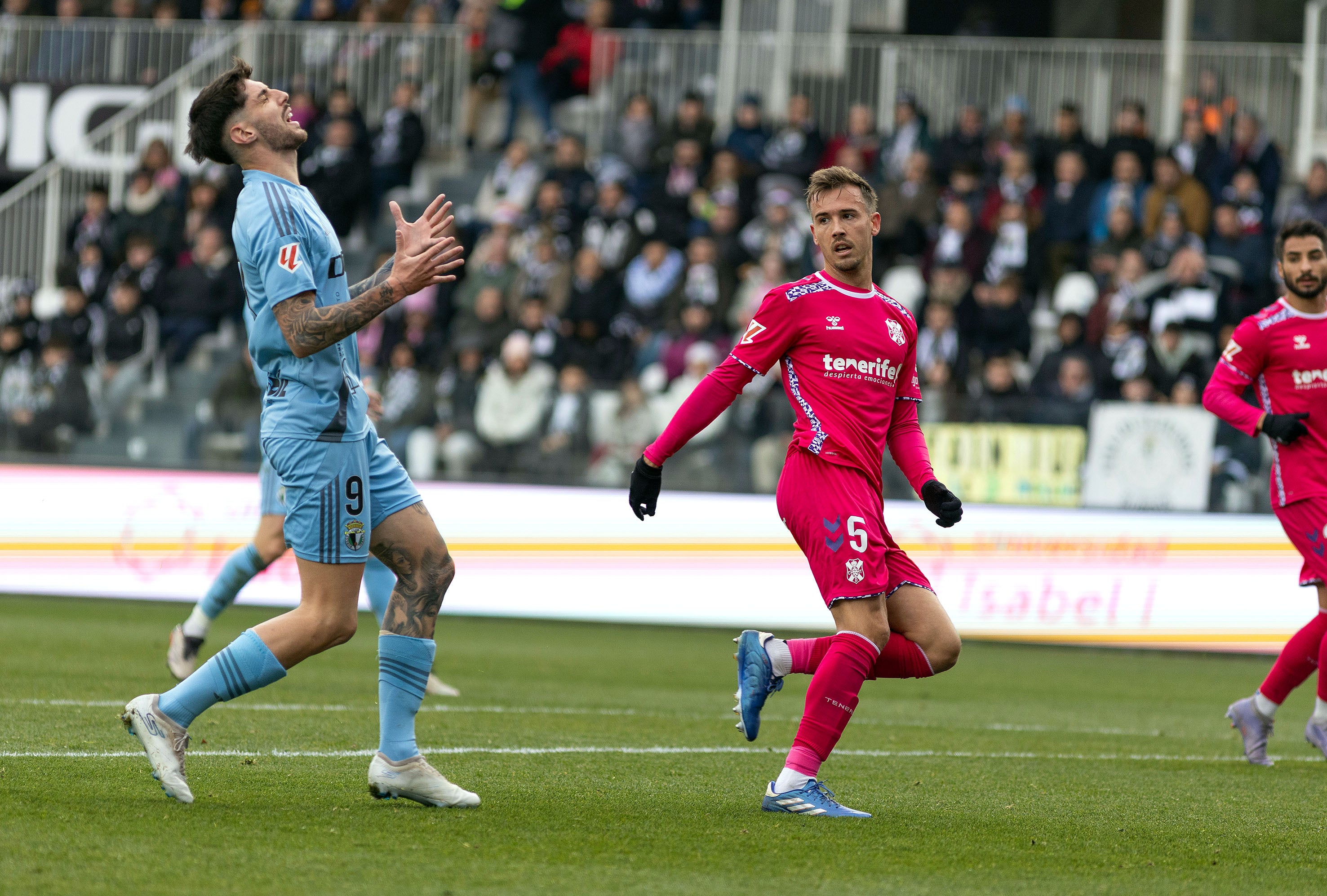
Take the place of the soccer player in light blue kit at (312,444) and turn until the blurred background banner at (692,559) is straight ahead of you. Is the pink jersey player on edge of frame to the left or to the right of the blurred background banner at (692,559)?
right

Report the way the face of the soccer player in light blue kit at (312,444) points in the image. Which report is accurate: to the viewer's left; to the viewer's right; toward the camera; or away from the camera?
to the viewer's right

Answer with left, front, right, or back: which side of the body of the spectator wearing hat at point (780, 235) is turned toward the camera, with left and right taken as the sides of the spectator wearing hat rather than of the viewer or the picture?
front

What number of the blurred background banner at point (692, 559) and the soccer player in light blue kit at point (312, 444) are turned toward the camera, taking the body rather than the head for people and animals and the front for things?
1

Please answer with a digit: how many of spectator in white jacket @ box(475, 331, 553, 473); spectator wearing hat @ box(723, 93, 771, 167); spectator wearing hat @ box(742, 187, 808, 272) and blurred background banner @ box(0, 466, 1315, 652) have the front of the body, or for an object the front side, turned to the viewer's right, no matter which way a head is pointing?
0

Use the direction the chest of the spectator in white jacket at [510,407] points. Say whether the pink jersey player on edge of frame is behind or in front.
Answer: in front

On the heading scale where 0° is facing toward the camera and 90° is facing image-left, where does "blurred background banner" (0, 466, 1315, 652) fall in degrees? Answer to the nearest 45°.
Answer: approximately 0°

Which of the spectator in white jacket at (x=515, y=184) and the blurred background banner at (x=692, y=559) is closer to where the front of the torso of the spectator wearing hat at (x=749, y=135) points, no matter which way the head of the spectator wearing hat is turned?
the blurred background banner
